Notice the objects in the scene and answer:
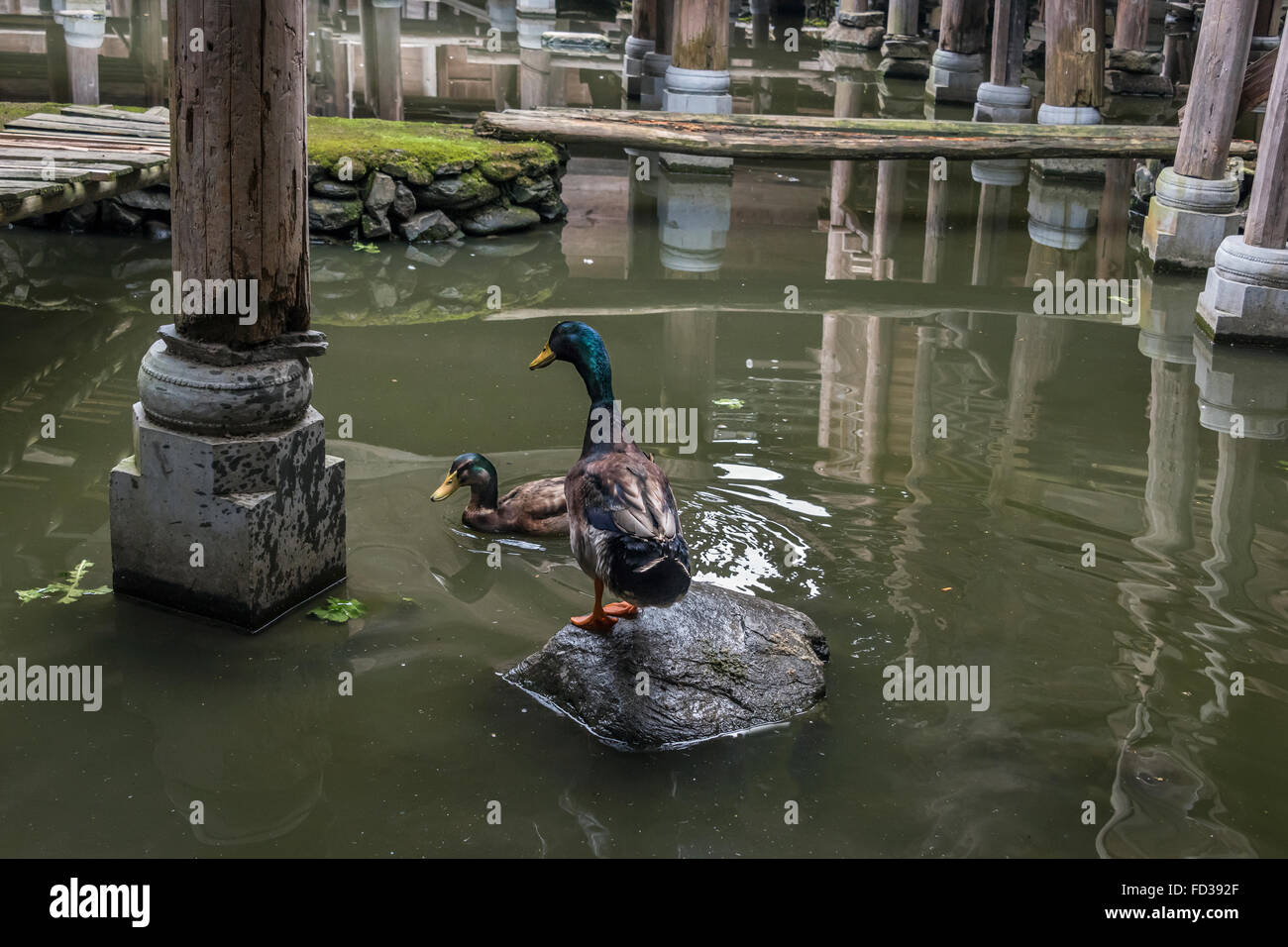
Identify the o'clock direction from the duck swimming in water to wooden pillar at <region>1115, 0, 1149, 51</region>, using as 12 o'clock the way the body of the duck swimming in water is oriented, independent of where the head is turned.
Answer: The wooden pillar is roughly at 4 o'clock from the duck swimming in water.

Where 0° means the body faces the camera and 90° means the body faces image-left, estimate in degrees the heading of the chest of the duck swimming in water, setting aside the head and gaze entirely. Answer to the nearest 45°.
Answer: approximately 90°

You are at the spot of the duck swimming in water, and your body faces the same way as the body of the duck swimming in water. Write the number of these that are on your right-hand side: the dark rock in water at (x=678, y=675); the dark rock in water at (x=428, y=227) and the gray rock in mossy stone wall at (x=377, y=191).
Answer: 2

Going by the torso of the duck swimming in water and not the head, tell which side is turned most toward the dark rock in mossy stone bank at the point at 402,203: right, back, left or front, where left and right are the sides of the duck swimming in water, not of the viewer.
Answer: right

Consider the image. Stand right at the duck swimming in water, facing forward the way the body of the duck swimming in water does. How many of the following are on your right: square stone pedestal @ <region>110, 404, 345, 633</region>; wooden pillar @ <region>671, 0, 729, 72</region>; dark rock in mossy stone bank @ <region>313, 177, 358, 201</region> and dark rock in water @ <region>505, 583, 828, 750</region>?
2

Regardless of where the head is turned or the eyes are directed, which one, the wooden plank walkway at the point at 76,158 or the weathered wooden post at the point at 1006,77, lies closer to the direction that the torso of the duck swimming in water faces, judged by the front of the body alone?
the wooden plank walkway

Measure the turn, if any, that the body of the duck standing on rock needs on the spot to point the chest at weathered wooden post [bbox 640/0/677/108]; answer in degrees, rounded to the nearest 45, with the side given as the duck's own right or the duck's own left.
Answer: approximately 45° to the duck's own right

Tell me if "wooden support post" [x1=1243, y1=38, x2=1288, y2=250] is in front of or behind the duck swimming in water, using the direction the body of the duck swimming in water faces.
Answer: behind

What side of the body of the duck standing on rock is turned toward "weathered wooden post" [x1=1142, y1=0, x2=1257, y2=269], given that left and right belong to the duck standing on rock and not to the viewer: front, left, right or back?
right

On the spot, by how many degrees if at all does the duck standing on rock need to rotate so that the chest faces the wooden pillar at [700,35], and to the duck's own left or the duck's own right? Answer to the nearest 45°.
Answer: approximately 45° to the duck's own right

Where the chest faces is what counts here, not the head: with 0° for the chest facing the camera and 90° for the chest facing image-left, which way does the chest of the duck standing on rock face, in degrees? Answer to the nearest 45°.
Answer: approximately 135°

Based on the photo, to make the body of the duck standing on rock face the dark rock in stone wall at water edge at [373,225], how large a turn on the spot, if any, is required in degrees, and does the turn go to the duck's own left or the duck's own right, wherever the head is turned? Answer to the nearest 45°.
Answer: approximately 45° to the duck's own right
